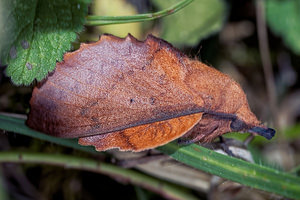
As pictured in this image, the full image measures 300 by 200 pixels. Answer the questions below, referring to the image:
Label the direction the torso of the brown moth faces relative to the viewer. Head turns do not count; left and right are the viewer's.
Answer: facing to the right of the viewer

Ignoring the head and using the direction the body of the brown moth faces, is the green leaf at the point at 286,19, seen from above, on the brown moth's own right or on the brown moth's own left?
on the brown moth's own left

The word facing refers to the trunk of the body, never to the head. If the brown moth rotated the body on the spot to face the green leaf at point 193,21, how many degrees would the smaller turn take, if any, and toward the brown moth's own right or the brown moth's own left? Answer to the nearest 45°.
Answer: approximately 90° to the brown moth's own left
